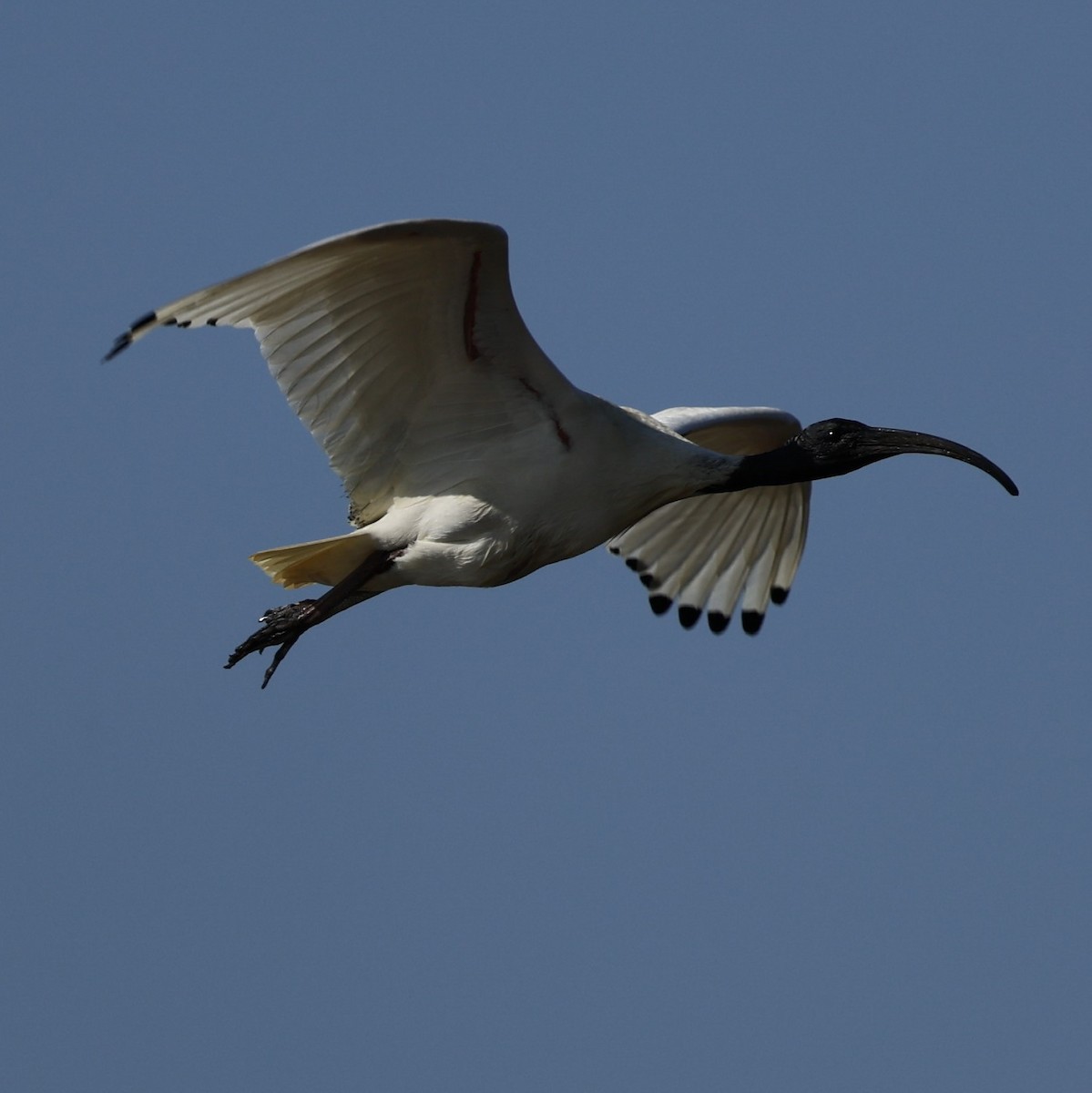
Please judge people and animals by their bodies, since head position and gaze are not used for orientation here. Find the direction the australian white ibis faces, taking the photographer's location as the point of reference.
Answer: facing to the right of the viewer
